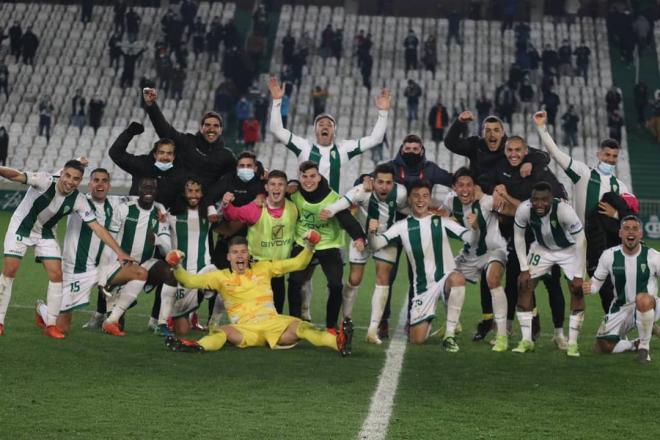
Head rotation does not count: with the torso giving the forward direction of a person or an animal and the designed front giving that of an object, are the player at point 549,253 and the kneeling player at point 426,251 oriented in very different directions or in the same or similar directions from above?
same or similar directions

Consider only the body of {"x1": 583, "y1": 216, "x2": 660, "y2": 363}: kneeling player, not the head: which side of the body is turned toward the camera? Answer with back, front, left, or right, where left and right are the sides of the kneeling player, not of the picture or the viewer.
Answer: front

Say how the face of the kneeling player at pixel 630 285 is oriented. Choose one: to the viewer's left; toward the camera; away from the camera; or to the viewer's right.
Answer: toward the camera

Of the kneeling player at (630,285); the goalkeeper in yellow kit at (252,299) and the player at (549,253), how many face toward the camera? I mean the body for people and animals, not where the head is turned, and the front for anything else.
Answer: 3

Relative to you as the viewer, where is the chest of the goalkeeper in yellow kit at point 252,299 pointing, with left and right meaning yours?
facing the viewer

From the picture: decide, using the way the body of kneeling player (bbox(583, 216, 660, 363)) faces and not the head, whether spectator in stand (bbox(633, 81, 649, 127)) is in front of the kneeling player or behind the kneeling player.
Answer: behind

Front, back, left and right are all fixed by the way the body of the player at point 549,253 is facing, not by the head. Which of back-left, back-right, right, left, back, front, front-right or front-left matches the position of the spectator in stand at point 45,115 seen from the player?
back-right

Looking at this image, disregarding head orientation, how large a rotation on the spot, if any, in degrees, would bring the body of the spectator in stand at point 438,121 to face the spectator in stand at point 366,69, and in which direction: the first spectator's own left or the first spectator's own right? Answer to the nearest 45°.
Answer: approximately 135° to the first spectator's own right

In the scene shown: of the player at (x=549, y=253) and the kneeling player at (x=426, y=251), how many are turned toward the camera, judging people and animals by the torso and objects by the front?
2

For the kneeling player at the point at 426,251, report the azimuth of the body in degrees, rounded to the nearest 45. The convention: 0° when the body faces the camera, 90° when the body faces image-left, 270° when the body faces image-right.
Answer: approximately 0°

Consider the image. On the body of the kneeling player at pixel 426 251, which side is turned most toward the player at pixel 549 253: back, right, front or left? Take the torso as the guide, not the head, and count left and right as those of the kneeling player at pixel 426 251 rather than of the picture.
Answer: left

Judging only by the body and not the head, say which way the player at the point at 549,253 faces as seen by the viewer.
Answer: toward the camera

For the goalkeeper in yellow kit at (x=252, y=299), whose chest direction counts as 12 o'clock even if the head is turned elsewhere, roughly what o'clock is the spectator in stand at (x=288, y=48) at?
The spectator in stand is roughly at 6 o'clock from the goalkeeper in yellow kit.

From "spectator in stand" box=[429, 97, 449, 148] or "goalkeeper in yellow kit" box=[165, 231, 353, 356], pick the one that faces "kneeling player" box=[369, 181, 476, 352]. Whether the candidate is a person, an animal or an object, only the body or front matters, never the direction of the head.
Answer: the spectator in stand

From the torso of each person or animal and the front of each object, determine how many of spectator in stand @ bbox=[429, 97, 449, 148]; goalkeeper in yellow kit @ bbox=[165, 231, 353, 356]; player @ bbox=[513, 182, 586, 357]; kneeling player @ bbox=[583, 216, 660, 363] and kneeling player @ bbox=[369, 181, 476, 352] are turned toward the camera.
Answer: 5

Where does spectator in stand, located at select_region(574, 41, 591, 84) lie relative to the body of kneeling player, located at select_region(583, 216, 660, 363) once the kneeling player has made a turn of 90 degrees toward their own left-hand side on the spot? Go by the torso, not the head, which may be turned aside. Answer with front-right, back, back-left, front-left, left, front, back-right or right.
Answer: left
